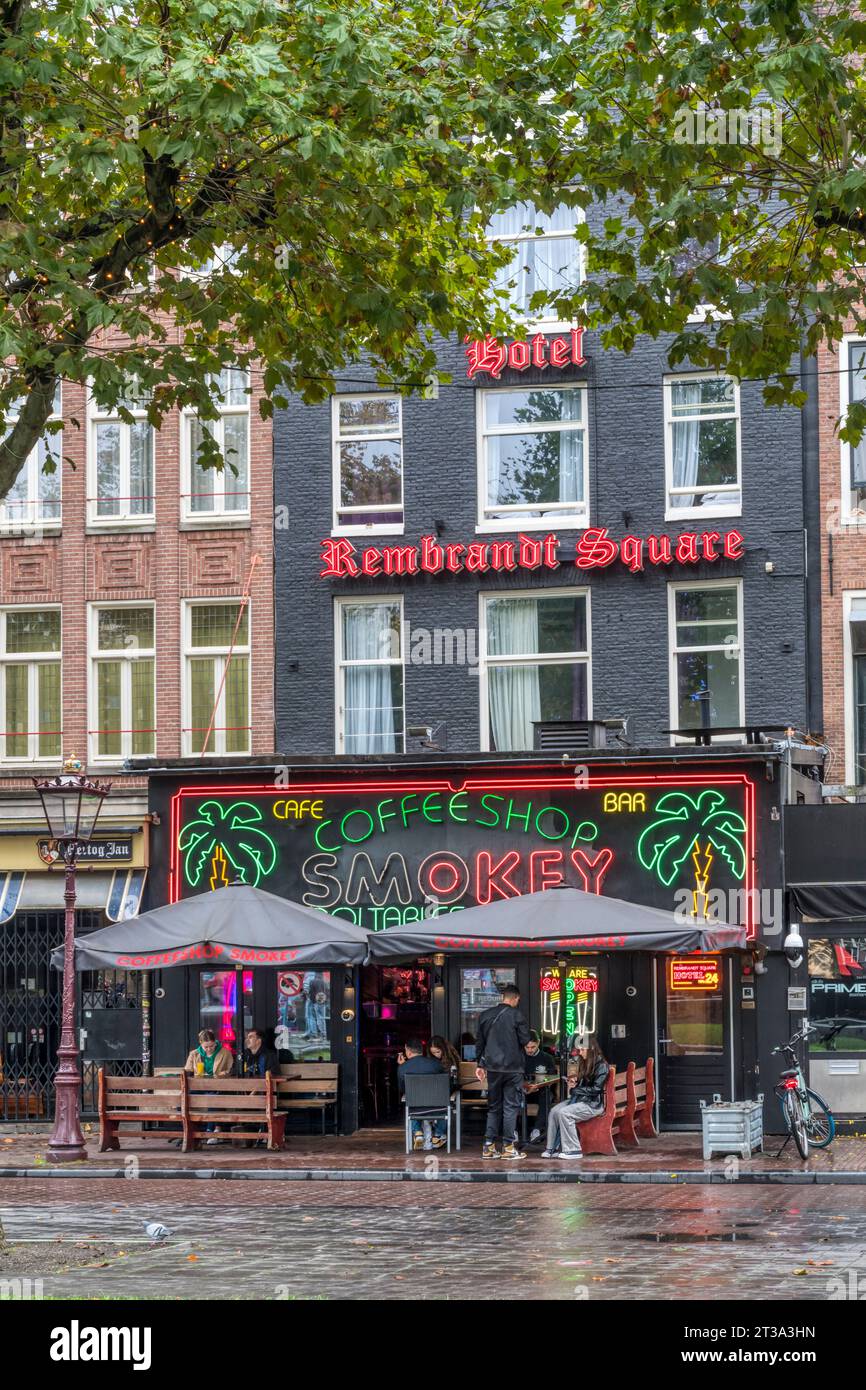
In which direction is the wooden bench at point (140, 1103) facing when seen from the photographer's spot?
facing away from the viewer

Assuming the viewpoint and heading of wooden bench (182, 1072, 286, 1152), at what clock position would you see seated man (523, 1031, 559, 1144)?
The seated man is roughly at 3 o'clock from the wooden bench.

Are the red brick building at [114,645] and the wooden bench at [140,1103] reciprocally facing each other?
yes

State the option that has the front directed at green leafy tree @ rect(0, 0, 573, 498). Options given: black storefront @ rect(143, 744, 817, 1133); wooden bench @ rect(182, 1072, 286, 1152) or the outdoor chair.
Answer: the black storefront

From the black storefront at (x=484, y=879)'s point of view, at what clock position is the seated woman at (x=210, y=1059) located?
The seated woman is roughly at 2 o'clock from the black storefront.

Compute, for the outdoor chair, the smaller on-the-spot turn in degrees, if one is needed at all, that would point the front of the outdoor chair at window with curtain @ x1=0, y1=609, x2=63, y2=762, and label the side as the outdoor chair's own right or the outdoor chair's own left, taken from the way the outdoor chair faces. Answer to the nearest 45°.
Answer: approximately 45° to the outdoor chair's own left

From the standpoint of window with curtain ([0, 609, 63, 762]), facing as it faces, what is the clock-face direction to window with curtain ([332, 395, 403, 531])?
window with curtain ([332, 395, 403, 531]) is roughly at 10 o'clock from window with curtain ([0, 609, 63, 762]).

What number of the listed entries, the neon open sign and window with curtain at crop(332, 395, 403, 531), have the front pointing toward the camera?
2

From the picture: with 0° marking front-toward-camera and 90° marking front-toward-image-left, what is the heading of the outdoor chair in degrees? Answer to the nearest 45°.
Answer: approximately 180°

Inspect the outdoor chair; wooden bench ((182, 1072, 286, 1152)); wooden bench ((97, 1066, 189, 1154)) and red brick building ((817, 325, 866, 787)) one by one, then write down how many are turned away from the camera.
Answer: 3

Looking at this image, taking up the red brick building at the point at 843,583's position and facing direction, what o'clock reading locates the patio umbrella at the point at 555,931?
The patio umbrella is roughly at 1 o'clock from the red brick building.
